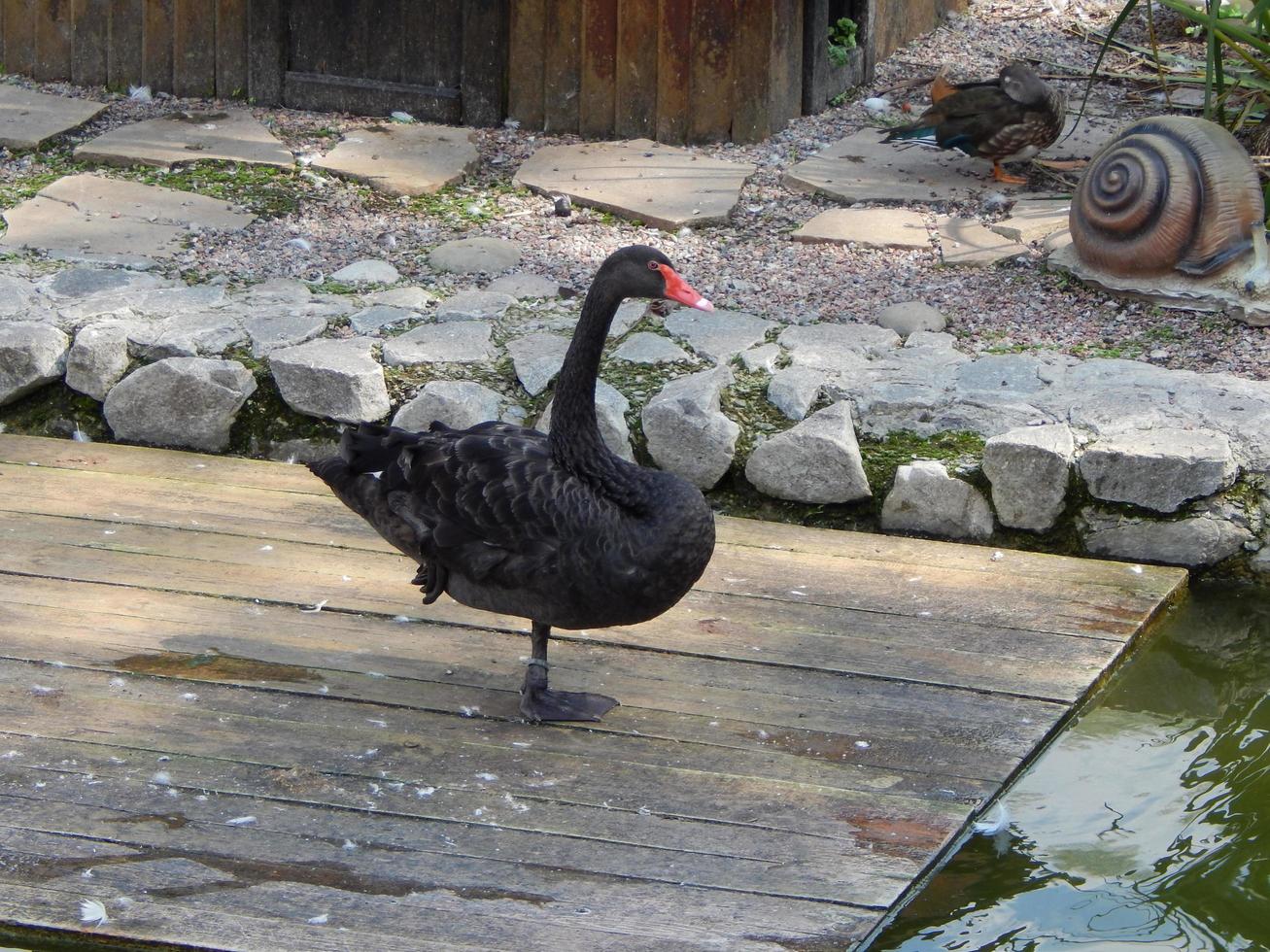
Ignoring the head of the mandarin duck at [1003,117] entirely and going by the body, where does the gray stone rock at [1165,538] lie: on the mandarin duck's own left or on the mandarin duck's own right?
on the mandarin duck's own right

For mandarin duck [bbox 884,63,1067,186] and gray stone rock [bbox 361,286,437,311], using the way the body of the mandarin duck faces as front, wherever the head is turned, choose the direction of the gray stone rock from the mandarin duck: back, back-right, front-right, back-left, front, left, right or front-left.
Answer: back-right

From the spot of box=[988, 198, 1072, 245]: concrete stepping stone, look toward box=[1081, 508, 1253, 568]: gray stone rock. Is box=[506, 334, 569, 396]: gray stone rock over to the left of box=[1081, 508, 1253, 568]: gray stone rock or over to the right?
right

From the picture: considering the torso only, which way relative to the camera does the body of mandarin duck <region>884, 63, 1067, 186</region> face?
to the viewer's right

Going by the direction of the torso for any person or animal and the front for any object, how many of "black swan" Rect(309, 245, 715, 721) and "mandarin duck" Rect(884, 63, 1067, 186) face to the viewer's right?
2

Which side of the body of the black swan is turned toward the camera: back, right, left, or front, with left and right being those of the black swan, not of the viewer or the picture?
right

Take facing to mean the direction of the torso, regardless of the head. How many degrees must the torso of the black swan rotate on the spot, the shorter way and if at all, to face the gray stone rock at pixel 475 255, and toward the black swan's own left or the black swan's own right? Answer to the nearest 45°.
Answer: approximately 90° to the black swan's own left

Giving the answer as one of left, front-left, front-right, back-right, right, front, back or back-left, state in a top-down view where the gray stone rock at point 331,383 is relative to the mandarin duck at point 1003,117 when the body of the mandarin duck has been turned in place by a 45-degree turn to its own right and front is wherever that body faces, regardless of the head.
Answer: right

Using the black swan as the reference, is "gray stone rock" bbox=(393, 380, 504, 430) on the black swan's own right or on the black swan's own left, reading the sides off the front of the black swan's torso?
on the black swan's own left

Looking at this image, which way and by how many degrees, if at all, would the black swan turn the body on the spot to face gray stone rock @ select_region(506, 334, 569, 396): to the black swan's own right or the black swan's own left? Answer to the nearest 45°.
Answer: approximately 90° to the black swan's own left

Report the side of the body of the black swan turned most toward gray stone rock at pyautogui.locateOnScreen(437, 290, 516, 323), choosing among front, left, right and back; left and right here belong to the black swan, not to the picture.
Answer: left
